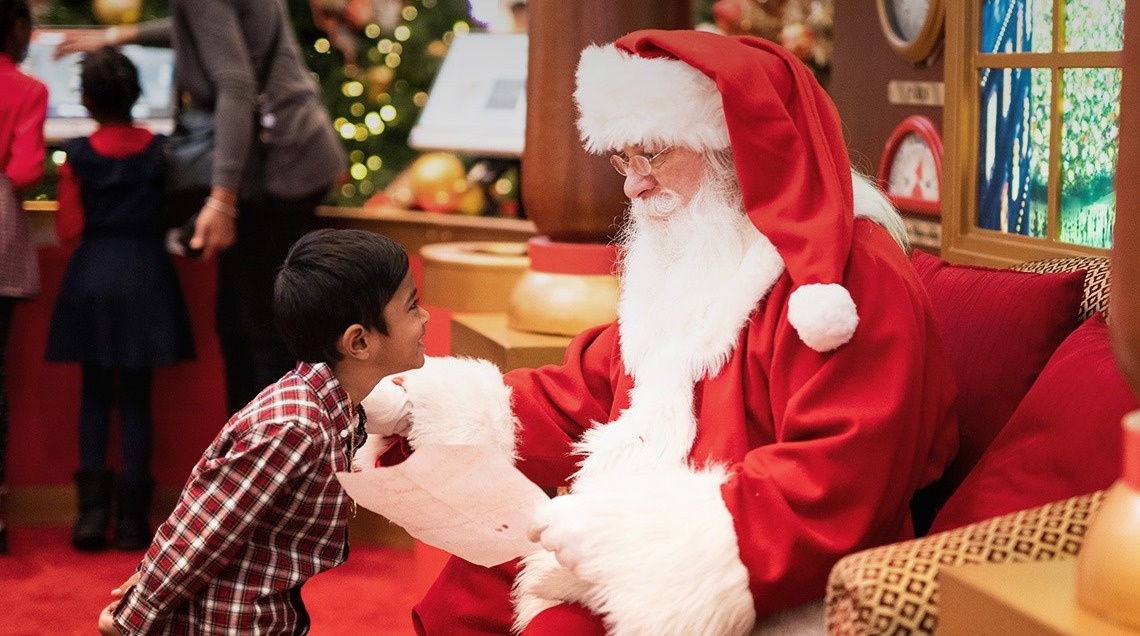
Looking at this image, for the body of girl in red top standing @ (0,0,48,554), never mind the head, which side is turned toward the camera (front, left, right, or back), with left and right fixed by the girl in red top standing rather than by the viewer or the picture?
back

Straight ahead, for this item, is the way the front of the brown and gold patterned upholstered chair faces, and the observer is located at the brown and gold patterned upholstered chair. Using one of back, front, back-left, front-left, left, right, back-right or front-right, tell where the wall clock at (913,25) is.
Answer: back-right

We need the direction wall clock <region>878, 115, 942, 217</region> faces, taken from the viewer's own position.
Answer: facing the viewer and to the left of the viewer

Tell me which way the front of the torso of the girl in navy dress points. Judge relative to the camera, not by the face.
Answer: away from the camera

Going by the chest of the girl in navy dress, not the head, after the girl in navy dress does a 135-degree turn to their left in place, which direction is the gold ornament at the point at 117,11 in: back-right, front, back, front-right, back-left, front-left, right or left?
back-right

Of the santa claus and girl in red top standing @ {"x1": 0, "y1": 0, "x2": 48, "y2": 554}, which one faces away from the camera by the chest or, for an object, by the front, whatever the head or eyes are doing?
the girl in red top standing

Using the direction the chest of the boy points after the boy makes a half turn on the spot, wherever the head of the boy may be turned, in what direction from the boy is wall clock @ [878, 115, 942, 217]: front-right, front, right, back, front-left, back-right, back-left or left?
back-right

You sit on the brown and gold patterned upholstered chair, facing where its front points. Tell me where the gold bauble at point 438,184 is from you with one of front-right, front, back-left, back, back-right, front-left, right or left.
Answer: right

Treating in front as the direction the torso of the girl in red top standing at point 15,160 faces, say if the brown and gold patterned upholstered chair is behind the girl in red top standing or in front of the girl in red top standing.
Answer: behind

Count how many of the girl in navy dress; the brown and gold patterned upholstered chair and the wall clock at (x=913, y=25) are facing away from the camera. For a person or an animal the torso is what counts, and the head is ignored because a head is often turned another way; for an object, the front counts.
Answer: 1

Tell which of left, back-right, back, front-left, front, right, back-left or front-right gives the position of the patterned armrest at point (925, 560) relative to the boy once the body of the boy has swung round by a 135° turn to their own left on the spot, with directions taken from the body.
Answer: back

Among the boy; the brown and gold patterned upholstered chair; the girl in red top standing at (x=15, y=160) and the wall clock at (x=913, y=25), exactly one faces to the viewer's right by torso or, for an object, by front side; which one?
the boy

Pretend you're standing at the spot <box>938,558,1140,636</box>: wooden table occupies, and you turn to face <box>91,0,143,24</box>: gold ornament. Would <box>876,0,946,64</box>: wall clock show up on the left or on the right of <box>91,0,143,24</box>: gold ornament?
right

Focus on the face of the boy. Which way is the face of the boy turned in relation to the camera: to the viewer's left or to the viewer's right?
to the viewer's right

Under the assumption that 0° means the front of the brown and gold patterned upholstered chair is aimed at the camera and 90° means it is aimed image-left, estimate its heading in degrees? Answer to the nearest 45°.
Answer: approximately 45°

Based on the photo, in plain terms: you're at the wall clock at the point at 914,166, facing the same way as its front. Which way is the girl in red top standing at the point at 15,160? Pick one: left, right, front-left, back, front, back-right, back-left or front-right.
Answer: front-right

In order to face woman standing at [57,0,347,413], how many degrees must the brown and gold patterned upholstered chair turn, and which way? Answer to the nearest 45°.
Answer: approximately 90° to its right

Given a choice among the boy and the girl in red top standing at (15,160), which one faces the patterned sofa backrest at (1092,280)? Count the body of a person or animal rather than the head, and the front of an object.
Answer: the boy

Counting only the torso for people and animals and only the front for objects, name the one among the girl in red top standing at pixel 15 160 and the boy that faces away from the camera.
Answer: the girl in red top standing

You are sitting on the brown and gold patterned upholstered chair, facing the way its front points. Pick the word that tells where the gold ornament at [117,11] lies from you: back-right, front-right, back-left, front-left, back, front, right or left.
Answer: right

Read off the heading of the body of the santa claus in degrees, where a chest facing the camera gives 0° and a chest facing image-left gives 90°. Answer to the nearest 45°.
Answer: approximately 45°
